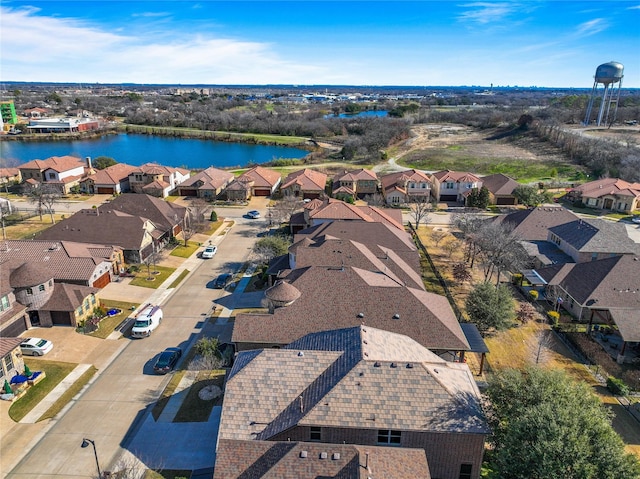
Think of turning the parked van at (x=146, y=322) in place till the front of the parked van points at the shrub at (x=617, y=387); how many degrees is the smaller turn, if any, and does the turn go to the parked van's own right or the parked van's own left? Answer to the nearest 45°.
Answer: approximately 90° to the parked van's own left

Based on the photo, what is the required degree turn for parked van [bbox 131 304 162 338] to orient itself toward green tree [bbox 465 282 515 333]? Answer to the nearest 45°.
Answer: approximately 90° to its left

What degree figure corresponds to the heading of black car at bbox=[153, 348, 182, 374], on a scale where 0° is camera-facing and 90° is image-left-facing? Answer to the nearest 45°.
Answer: approximately 225°

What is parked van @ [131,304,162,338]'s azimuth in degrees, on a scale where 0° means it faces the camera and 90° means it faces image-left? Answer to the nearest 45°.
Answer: approximately 45°

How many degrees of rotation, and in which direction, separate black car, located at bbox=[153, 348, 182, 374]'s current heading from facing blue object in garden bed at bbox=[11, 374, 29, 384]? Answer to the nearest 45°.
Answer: approximately 135° to its left

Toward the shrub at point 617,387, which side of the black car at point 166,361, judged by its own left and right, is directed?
right

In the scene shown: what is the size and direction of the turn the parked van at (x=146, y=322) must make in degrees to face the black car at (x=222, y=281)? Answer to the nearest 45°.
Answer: approximately 180°

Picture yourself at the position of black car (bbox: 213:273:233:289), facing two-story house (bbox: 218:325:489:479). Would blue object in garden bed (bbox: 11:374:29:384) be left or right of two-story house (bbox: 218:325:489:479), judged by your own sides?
right

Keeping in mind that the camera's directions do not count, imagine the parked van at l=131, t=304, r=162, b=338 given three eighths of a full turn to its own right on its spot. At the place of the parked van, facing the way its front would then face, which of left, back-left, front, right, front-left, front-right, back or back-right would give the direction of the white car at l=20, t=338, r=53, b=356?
left

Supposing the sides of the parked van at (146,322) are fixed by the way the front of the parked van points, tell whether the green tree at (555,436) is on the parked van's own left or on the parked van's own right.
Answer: on the parked van's own left

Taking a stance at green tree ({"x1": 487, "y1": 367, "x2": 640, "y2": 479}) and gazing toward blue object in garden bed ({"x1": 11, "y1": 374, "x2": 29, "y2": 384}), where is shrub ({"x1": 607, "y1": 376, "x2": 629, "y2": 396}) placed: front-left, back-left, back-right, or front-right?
back-right

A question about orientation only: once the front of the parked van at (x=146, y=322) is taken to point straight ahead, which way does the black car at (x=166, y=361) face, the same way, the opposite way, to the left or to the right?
the opposite way

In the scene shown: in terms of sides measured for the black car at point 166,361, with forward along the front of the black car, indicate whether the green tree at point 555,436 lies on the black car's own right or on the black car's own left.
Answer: on the black car's own right
